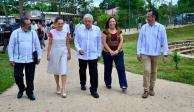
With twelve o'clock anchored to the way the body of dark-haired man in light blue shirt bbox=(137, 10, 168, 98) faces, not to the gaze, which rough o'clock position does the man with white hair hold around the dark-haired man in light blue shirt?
The man with white hair is roughly at 3 o'clock from the dark-haired man in light blue shirt.

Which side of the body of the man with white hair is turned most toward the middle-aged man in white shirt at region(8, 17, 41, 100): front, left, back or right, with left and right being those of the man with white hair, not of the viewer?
right

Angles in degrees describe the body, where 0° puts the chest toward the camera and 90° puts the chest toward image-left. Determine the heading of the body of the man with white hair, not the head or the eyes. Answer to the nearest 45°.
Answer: approximately 0°

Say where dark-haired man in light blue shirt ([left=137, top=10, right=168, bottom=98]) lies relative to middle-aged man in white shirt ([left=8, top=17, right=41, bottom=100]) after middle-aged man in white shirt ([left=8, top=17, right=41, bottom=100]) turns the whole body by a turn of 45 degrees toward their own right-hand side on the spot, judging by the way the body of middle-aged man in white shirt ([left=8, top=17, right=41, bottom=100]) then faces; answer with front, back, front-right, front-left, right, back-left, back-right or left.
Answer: back-left

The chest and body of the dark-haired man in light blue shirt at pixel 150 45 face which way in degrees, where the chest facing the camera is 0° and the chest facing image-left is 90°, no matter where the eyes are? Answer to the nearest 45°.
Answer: approximately 0°

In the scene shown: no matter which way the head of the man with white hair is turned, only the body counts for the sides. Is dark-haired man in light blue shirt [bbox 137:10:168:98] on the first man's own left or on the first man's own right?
on the first man's own left
